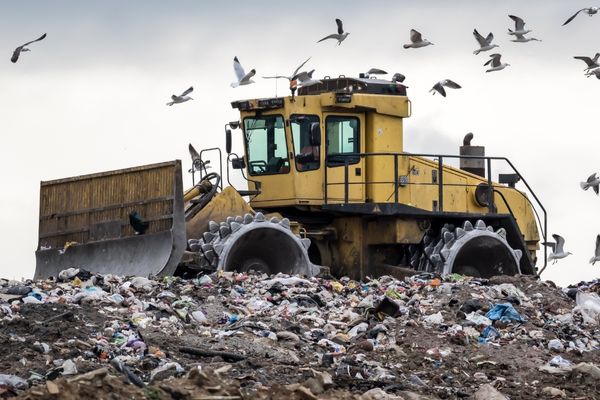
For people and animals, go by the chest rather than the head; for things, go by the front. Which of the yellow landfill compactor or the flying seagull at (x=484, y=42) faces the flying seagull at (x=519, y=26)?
the flying seagull at (x=484, y=42)

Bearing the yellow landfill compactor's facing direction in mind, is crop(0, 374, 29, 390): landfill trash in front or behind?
in front

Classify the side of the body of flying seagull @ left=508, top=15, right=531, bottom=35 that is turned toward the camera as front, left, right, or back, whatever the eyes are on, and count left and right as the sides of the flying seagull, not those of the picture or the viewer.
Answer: right

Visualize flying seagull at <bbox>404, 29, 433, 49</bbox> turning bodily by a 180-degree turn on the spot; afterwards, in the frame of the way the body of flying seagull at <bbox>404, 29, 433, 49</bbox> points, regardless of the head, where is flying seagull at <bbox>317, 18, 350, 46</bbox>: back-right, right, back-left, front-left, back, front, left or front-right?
front

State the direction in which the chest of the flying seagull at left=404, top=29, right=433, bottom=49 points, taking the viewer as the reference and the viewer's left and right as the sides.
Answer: facing to the right of the viewer

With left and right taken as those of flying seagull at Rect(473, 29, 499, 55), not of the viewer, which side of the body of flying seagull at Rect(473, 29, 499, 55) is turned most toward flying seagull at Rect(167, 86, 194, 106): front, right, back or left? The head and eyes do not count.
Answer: back
